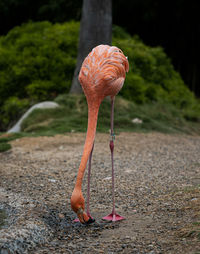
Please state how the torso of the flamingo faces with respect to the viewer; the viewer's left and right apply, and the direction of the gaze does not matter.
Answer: facing the viewer and to the left of the viewer

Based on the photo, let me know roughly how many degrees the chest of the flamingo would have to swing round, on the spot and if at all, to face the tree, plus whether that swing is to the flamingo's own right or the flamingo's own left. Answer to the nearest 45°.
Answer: approximately 135° to the flamingo's own right
